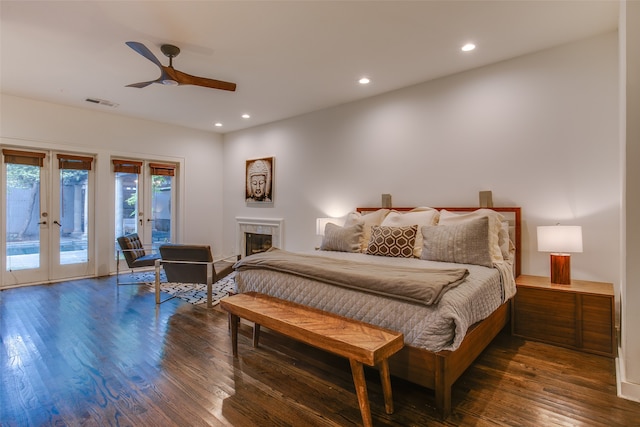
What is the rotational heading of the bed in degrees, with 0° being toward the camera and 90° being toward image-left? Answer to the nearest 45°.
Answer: approximately 45°

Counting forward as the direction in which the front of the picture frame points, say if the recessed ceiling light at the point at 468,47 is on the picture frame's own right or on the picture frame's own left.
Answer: on the picture frame's own left

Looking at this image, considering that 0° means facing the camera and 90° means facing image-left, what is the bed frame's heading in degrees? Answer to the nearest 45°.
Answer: approximately 45°

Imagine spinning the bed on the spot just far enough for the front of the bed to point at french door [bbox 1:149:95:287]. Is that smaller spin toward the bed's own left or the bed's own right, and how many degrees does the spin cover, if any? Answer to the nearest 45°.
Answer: approximately 45° to the bed's own right

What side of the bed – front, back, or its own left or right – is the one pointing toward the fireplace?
right

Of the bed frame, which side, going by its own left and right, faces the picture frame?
right
